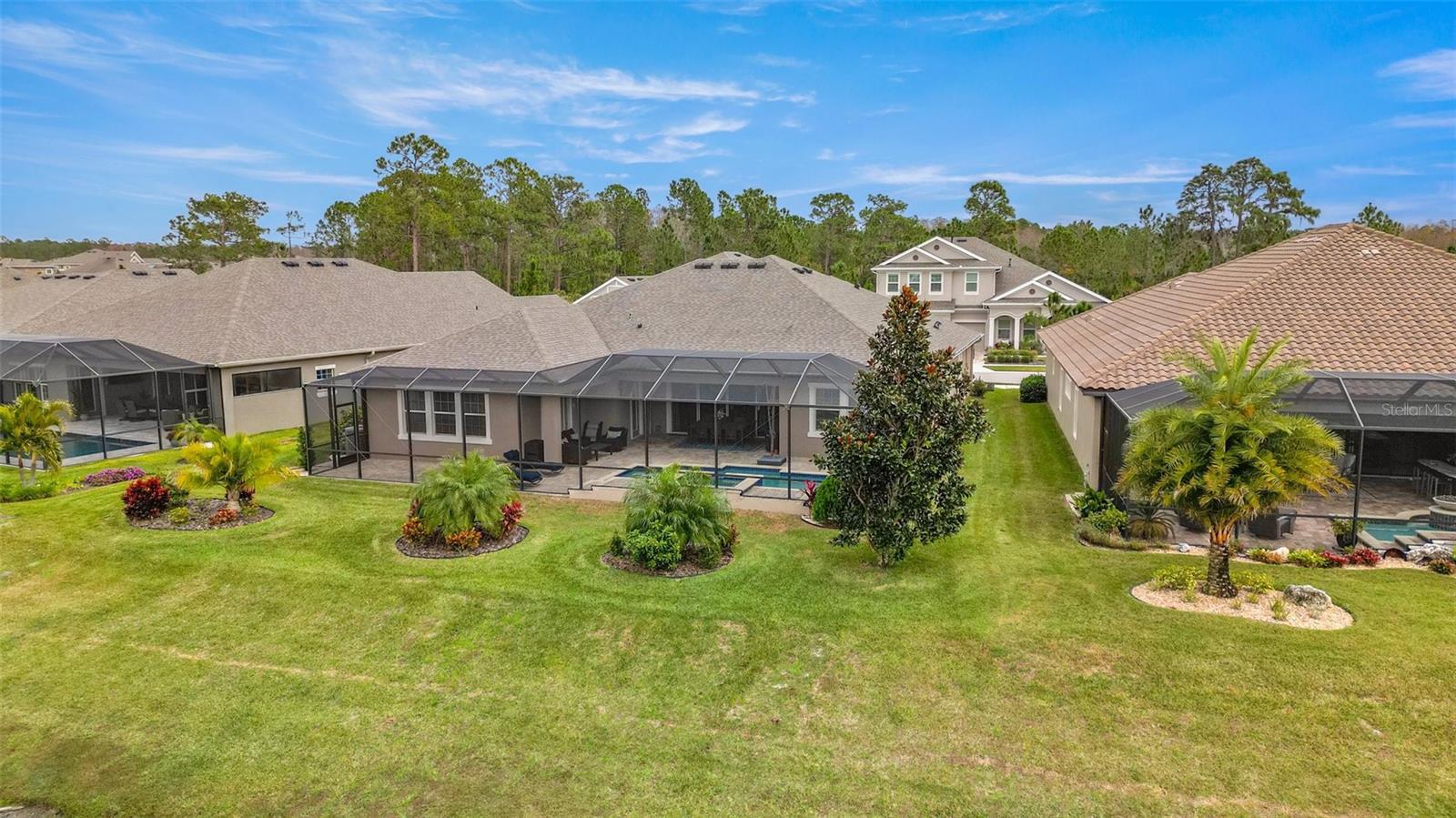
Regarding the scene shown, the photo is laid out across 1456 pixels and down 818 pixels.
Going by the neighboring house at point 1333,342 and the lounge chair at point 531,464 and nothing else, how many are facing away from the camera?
1

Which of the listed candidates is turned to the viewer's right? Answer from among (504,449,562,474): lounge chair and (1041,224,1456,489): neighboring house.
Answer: the lounge chair

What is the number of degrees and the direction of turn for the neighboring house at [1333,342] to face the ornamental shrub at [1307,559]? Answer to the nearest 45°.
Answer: approximately 180°

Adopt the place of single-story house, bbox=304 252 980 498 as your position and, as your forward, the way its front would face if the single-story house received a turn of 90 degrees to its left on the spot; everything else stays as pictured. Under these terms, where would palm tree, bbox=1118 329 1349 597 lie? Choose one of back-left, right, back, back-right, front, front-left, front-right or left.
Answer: back-left

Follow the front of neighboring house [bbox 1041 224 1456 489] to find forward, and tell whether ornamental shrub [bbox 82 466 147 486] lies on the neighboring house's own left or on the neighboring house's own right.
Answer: on the neighboring house's own left

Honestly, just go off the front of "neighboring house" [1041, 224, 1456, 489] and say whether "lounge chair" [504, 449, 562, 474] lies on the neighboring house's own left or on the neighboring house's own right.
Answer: on the neighboring house's own left

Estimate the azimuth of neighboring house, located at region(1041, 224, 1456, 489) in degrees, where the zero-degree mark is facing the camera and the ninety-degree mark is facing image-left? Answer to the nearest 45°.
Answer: approximately 180°

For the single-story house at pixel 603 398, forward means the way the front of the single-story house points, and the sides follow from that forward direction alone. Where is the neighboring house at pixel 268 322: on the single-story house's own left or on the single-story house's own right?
on the single-story house's own left

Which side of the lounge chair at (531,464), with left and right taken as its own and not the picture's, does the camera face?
right

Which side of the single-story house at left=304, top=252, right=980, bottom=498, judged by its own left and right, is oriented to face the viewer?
back

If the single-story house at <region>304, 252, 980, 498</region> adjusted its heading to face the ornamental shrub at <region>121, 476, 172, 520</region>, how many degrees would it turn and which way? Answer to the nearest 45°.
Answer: approximately 135° to its left

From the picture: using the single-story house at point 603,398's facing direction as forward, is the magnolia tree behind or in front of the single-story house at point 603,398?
behind

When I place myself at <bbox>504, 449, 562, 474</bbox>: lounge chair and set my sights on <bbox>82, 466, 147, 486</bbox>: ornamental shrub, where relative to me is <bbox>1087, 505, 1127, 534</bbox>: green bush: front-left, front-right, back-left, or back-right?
back-left
